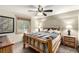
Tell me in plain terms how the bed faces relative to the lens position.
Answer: facing the viewer and to the left of the viewer

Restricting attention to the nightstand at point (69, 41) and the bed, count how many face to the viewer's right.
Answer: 0

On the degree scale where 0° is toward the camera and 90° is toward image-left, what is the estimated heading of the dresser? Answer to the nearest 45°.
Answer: approximately 315°

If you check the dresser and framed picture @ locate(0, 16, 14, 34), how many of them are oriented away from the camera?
0

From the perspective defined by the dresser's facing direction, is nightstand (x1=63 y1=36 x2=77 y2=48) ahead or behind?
ahead

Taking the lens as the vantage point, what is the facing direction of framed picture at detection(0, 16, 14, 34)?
facing the viewer and to the right of the viewer

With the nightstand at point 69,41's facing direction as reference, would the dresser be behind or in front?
in front
